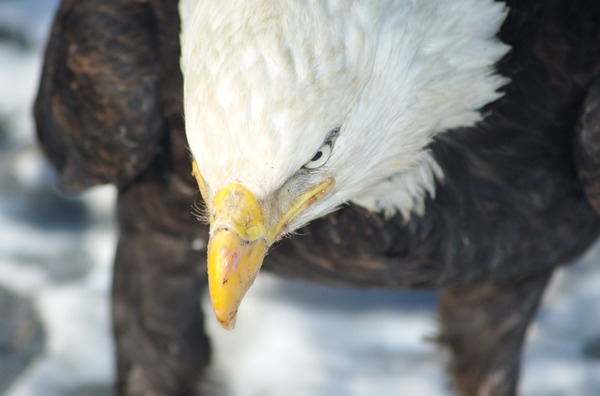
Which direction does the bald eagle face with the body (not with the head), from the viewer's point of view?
toward the camera
